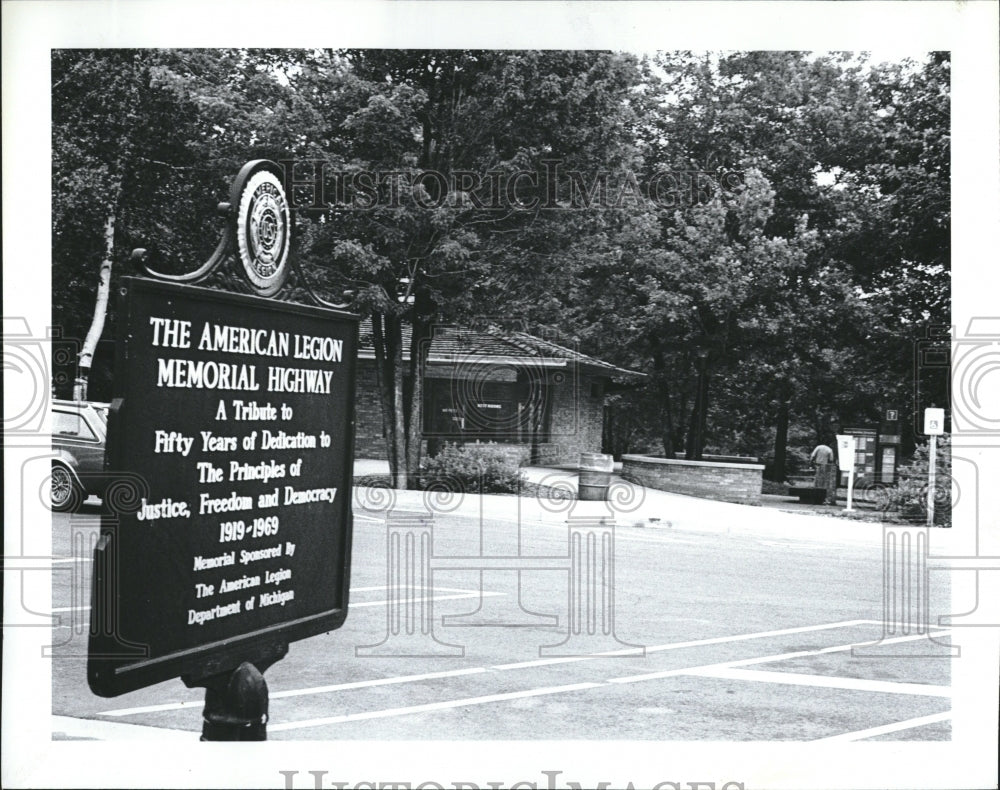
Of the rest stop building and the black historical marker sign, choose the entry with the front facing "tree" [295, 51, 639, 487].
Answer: the rest stop building

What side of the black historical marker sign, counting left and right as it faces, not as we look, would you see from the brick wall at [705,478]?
left

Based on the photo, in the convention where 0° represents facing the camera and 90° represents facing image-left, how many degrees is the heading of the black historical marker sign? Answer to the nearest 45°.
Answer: approximately 315°

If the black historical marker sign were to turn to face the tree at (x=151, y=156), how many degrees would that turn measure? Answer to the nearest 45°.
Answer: approximately 135° to its left

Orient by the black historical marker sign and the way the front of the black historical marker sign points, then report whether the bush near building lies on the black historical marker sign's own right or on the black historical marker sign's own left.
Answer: on the black historical marker sign's own left

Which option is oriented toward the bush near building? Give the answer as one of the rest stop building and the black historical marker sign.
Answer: the rest stop building

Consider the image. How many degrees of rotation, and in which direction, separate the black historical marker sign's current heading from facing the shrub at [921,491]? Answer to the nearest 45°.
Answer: approximately 90° to its left

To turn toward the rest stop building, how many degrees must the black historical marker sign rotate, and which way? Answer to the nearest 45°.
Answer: approximately 135° to its left

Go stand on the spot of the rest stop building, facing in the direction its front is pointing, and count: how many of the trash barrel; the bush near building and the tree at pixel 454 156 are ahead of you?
3

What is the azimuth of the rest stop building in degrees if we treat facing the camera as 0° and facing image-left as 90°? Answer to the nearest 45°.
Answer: approximately 0°
